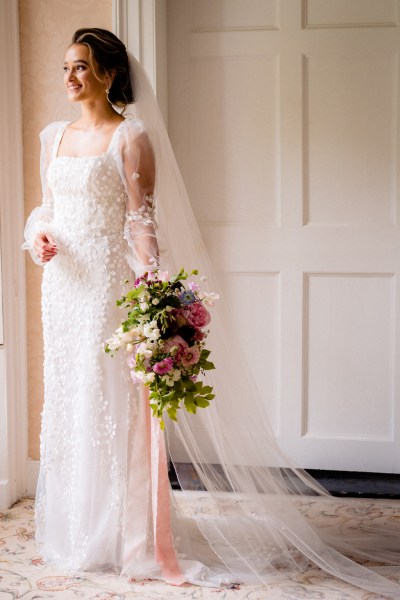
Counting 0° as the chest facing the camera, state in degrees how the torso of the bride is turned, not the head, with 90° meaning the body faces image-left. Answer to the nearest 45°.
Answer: approximately 45°

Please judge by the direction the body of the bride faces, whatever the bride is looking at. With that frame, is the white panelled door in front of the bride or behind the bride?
behind
